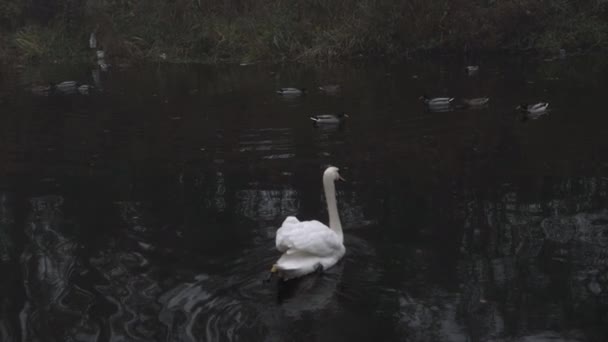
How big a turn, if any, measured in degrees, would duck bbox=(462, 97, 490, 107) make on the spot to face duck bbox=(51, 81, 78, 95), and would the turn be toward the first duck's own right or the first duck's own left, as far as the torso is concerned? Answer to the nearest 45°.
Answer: approximately 180°

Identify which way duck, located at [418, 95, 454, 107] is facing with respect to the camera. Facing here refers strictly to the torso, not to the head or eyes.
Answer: to the viewer's left

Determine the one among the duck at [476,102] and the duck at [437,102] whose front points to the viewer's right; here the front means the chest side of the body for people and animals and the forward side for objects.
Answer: the duck at [476,102]

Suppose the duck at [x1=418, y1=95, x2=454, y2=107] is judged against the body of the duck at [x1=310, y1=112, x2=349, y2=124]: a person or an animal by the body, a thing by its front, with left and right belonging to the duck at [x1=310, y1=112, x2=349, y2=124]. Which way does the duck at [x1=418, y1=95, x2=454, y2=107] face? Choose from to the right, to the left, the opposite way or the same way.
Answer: the opposite way

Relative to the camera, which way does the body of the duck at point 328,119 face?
to the viewer's right

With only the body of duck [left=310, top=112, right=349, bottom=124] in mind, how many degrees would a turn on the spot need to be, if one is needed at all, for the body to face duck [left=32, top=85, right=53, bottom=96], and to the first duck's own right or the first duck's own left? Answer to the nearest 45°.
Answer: approximately 135° to the first duck's own left

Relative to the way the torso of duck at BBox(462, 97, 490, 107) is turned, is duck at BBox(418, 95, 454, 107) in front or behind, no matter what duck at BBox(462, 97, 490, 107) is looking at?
in front

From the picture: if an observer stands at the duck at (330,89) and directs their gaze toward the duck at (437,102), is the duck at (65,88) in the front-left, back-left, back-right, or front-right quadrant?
back-right
